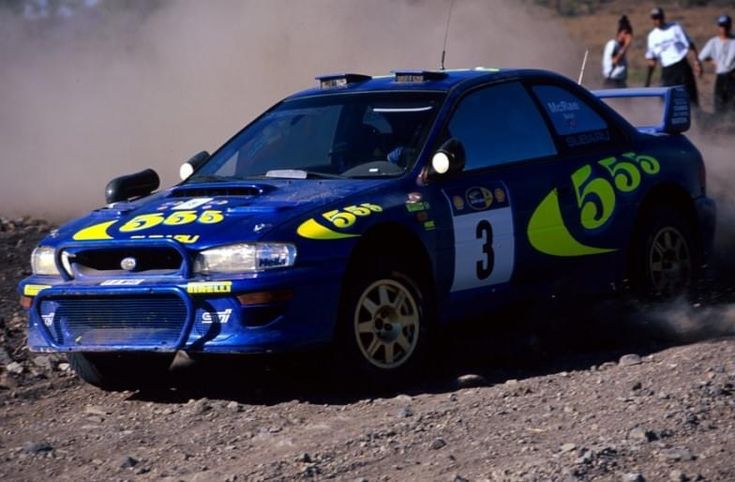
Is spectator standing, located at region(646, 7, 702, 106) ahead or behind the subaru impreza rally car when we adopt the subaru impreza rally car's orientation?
behind

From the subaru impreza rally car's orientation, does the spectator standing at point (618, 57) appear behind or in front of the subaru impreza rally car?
behind

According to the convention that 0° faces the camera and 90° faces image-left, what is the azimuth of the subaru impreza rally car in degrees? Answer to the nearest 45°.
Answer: approximately 45°
